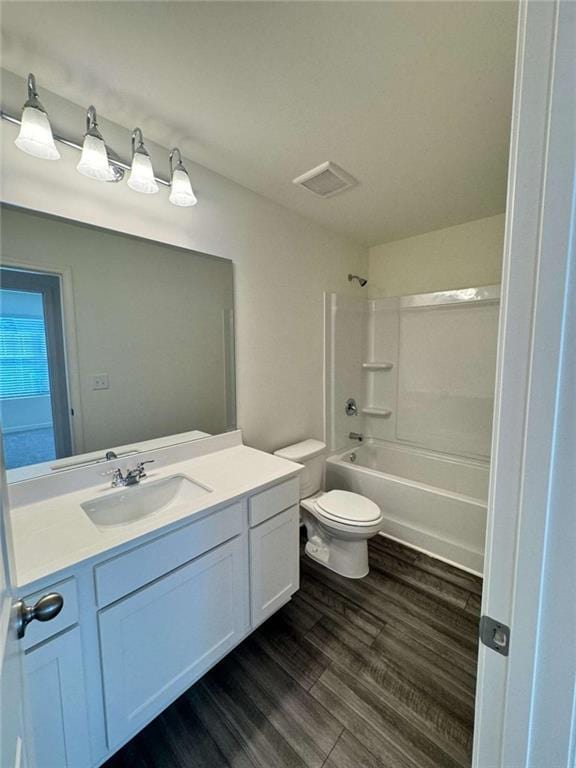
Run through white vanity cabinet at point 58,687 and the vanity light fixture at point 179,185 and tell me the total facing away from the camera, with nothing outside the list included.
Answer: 0

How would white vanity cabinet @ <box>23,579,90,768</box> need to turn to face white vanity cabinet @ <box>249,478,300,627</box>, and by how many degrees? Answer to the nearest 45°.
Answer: approximately 45° to its left

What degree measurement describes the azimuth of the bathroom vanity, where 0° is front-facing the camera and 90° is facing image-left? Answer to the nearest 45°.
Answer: approximately 315°

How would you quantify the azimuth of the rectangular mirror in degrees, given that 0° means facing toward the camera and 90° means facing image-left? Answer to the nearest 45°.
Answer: approximately 315°

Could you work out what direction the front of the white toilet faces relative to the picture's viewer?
facing the viewer and to the right of the viewer

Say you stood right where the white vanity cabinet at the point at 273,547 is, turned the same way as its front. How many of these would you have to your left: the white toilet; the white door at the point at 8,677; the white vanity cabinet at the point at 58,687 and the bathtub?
2
